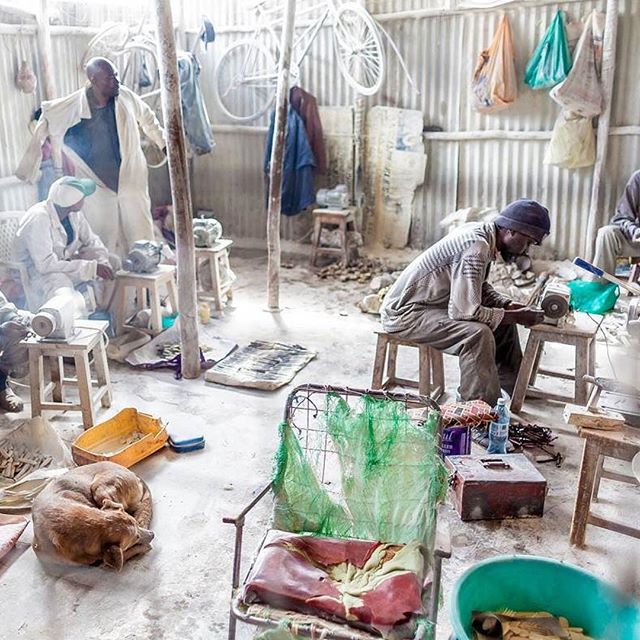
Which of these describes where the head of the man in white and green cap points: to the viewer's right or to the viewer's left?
to the viewer's right

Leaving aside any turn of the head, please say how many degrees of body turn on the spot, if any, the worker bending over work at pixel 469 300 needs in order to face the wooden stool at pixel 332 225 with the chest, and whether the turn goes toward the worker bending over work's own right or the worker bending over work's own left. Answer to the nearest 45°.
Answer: approximately 90° to the worker bending over work's own left

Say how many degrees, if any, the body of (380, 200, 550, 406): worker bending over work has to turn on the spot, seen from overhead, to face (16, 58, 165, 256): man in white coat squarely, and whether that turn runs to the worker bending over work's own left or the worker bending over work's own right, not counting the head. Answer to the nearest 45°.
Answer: approximately 135° to the worker bending over work's own left

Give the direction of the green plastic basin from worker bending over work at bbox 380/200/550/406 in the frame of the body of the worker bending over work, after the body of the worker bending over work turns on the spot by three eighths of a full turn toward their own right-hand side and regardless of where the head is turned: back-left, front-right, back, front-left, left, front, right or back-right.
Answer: front-left

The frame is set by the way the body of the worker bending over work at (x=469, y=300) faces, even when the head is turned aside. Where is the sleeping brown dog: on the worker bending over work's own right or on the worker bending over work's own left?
on the worker bending over work's own right

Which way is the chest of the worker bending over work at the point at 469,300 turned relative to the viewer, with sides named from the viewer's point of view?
facing to the right of the viewer

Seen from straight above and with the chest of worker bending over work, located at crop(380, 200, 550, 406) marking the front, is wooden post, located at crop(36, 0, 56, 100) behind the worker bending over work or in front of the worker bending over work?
behind

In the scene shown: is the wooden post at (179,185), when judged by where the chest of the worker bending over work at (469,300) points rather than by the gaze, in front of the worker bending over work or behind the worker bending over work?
behind

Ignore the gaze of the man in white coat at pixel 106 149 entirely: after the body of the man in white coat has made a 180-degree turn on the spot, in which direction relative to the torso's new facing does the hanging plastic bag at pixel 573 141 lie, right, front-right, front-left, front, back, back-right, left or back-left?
back-right

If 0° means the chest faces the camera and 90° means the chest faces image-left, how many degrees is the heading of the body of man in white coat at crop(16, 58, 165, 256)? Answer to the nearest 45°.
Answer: approximately 315°

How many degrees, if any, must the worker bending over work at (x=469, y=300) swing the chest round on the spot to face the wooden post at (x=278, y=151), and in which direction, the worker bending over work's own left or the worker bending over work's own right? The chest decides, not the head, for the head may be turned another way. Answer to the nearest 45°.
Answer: approximately 135° to the worker bending over work's own left
